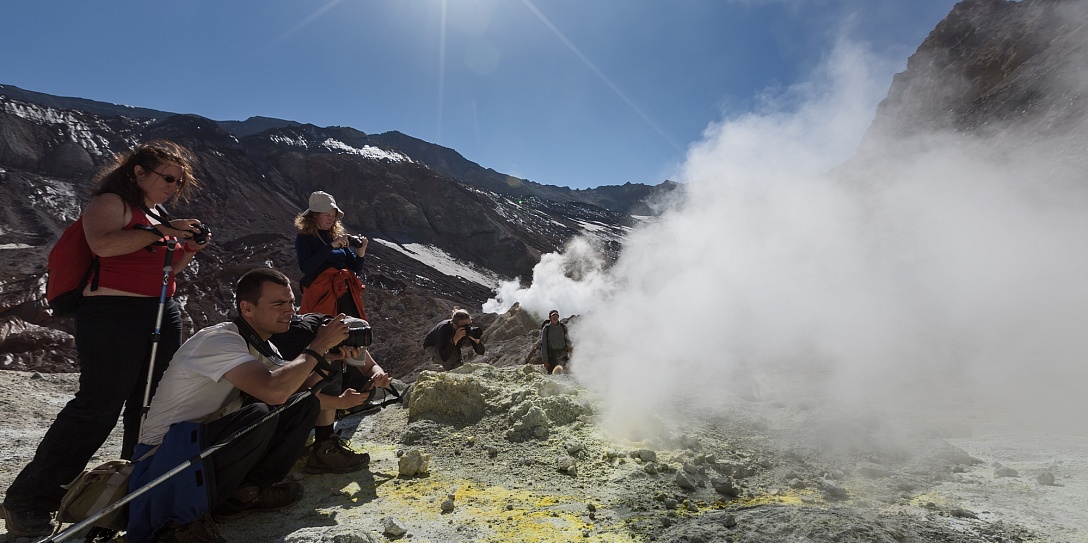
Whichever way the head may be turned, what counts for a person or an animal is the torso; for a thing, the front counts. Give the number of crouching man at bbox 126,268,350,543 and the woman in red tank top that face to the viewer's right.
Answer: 2

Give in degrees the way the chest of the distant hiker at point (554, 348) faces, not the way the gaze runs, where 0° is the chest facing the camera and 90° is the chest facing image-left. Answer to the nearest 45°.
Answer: approximately 0°

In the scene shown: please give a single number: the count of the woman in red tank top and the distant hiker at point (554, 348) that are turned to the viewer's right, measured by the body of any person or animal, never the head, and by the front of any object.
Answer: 1

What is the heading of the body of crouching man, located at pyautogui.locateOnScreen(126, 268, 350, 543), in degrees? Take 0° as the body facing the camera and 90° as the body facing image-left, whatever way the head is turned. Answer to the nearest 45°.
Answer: approximately 270°

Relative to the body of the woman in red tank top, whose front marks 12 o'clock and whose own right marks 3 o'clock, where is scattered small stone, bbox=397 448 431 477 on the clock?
The scattered small stone is roughly at 12 o'clock from the woman in red tank top.

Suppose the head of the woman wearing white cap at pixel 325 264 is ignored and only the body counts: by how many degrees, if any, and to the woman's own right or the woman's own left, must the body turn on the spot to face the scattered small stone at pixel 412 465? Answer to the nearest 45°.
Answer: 0° — they already face it

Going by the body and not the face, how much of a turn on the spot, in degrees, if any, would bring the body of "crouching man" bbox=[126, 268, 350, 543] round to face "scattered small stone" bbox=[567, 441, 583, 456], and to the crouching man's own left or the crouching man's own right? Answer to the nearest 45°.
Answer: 0° — they already face it

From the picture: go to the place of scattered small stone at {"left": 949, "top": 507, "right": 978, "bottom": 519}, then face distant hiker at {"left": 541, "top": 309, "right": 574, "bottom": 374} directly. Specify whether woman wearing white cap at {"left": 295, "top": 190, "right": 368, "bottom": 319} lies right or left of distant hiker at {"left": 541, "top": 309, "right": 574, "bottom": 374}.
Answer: left

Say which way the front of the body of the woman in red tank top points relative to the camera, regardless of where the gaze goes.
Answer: to the viewer's right

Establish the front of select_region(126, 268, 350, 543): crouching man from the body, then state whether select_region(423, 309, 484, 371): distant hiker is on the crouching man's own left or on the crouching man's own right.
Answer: on the crouching man's own left
